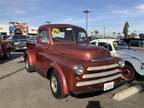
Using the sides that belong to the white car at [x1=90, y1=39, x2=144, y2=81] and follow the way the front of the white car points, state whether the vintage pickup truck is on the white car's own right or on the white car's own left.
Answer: on the white car's own right

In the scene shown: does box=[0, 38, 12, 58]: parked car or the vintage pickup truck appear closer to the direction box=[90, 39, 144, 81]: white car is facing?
the vintage pickup truck

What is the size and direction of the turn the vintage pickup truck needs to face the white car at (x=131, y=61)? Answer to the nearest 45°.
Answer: approximately 90° to its left

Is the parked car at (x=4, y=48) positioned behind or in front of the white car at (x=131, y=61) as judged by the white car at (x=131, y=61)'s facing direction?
behind

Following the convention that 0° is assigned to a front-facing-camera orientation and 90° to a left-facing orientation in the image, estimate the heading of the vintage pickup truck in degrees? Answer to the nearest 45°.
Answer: approximately 315°

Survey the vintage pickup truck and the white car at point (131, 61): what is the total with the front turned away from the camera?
0

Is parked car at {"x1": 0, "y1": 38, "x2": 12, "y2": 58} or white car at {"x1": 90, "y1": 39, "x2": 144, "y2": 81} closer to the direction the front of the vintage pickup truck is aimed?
the white car

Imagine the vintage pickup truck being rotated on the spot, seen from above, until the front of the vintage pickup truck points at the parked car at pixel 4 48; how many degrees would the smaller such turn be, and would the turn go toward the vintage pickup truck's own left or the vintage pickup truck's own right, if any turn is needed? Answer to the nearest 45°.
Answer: approximately 180°
